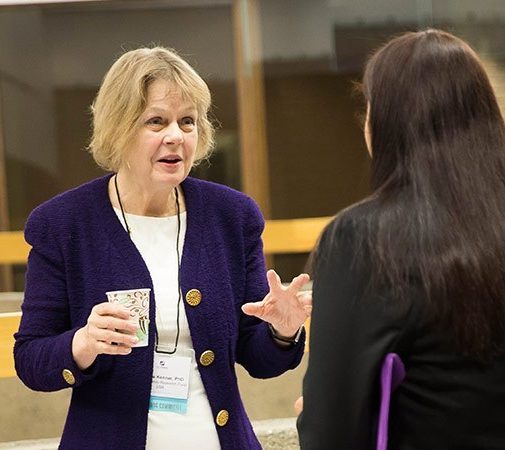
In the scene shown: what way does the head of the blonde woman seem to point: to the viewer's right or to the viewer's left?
to the viewer's right

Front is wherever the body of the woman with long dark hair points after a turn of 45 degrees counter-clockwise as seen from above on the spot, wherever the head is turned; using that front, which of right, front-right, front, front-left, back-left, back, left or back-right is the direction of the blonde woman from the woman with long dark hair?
front-right

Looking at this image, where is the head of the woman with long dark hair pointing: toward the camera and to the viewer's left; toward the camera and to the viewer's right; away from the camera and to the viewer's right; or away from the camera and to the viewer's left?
away from the camera and to the viewer's left

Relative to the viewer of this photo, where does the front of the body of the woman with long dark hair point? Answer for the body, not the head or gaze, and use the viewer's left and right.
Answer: facing away from the viewer and to the left of the viewer
